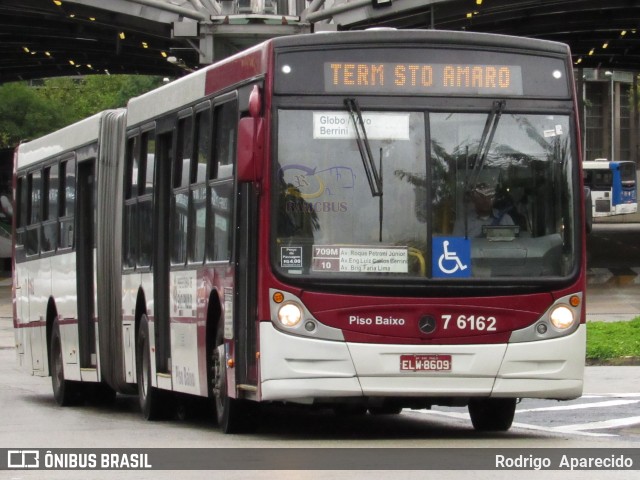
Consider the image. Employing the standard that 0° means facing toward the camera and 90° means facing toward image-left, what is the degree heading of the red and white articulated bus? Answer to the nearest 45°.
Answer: approximately 0°
